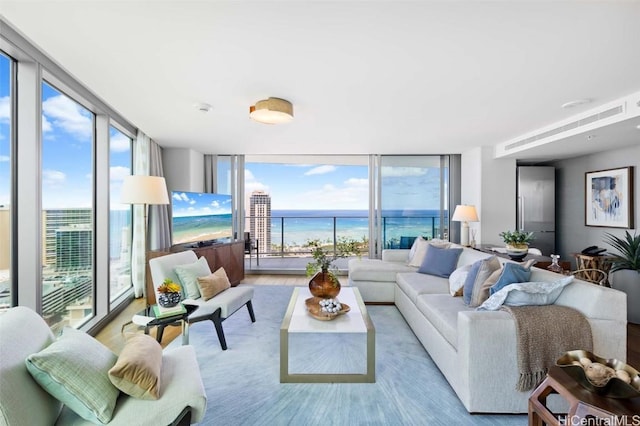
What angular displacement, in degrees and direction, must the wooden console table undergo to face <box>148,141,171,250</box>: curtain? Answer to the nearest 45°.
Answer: approximately 135° to its right

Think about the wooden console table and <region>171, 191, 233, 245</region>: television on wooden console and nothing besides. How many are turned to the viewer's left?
0

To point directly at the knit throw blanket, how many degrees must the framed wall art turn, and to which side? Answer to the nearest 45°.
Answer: approximately 45° to its left

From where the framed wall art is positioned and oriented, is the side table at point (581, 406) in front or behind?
in front

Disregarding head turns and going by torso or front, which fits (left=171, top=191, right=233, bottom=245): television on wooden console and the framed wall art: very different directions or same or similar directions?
very different directions

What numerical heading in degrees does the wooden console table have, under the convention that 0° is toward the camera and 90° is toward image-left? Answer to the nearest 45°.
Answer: approximately 315°

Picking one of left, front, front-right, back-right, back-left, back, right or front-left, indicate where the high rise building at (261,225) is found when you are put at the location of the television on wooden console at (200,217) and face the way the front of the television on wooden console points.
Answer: left

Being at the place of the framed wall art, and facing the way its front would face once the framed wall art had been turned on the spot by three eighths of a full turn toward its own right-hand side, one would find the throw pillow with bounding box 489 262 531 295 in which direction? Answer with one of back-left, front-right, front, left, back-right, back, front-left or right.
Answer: back

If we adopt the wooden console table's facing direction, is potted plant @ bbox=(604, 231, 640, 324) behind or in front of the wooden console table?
in front

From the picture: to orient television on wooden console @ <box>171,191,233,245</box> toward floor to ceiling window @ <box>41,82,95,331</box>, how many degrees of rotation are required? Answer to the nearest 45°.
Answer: approximately 90° to its right

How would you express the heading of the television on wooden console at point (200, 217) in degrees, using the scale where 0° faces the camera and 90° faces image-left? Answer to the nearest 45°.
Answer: approximately 315°

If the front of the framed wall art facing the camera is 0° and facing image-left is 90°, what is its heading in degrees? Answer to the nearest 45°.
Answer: approximately 45°

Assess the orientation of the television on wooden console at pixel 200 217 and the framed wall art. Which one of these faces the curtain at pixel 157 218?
the framed wall art

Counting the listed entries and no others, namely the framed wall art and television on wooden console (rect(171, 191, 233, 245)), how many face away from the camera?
0

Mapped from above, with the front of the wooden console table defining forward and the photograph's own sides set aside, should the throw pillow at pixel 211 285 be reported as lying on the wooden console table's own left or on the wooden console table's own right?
on the wooden console table's own right
